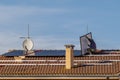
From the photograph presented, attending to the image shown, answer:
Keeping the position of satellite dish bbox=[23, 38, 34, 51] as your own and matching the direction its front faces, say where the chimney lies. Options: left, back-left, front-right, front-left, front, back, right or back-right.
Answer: left

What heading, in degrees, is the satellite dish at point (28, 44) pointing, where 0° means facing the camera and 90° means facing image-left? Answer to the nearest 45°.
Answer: approximately 45°
